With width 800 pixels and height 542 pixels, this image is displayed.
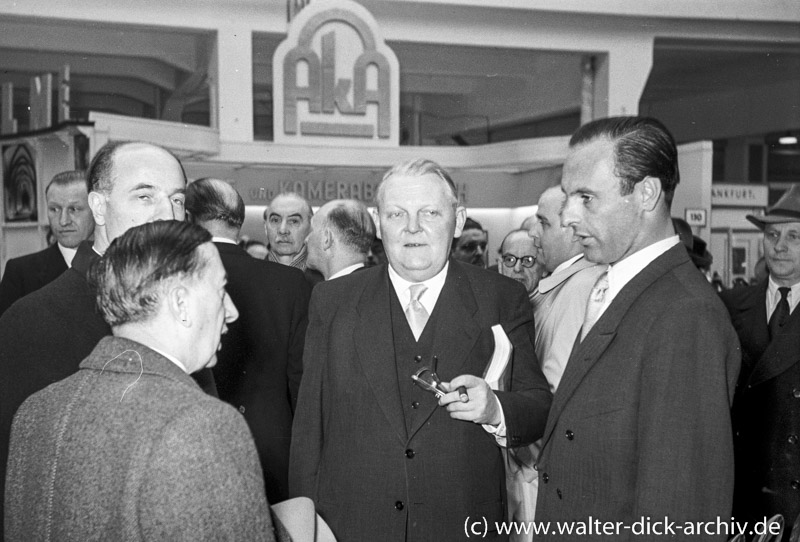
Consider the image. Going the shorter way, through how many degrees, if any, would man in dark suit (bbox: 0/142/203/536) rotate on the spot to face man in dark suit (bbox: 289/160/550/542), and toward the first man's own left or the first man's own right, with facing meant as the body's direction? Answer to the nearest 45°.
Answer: approximately 45° to the first man's own left

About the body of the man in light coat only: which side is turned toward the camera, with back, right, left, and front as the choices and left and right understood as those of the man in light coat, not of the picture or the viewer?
left

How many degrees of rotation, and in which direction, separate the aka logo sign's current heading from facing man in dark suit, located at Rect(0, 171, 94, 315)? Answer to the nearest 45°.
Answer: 0° — it already faces them

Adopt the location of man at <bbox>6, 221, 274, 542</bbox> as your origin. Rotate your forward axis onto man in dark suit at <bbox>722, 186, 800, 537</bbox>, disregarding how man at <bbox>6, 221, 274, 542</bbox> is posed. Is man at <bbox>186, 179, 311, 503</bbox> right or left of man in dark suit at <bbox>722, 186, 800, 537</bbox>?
left

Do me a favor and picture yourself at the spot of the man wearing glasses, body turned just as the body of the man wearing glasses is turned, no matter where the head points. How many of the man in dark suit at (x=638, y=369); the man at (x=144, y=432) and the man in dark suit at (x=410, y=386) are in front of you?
3

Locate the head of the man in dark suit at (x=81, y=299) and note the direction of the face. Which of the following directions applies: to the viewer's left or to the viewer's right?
to the viewer's right

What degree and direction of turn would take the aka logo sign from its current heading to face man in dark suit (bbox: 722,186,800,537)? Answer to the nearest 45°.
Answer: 0° — it already faces them

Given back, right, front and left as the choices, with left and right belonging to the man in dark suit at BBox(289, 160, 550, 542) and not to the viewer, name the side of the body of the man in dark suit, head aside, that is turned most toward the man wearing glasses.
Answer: back

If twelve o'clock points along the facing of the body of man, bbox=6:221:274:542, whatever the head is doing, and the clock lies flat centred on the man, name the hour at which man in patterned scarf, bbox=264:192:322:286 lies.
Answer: The man in patterned scarf is roughly at 11 o'clock from the man.

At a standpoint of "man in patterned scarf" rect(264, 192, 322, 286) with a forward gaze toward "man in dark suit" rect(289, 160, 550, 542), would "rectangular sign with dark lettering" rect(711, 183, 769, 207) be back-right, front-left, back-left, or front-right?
back-left

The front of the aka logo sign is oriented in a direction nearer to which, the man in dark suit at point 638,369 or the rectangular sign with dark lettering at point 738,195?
the man in dark suit

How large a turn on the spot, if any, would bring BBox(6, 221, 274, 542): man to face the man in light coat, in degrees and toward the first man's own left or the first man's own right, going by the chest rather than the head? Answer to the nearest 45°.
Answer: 0° — they already face them

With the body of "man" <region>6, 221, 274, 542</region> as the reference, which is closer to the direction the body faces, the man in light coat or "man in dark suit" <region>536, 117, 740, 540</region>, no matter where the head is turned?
the man in light coat
